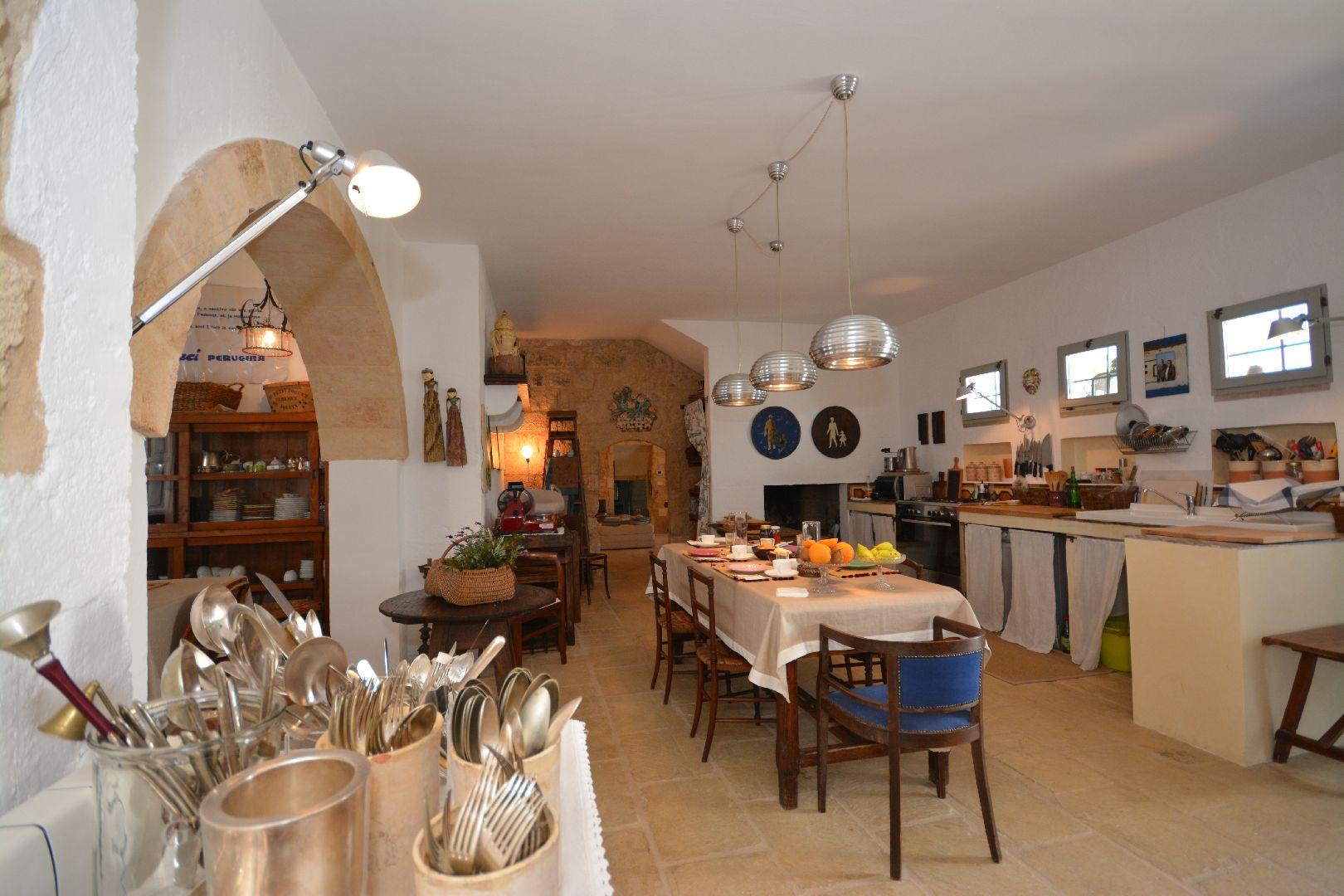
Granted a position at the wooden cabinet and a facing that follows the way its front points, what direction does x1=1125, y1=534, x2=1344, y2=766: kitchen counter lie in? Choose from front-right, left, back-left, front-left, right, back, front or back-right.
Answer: front-left

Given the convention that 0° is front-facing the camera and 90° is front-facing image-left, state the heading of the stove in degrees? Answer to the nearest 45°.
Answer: approximately 45°

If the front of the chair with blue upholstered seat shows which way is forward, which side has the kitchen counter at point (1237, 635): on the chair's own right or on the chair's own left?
on the chair's own right

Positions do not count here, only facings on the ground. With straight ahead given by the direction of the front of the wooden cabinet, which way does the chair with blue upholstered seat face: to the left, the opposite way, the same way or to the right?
the opposite way

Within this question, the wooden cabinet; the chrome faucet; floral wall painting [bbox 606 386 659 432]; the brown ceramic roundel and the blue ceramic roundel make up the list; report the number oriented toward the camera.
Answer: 4

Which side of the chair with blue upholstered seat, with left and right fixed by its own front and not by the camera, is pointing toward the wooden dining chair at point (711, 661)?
front

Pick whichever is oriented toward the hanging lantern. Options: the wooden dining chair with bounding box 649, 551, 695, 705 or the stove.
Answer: the stove

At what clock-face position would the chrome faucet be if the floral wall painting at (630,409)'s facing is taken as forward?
The chrome faucet is roughly at 11 o'clock from the floral wall painting.

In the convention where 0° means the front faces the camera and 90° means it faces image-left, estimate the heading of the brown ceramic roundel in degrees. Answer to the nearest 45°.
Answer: approximately 0°

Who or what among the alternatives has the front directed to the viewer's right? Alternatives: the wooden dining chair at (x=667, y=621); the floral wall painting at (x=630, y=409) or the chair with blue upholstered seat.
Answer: the wooden dining chair

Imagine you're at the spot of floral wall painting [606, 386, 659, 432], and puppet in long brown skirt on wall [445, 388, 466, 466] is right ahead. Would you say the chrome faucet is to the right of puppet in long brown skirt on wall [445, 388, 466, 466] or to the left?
left

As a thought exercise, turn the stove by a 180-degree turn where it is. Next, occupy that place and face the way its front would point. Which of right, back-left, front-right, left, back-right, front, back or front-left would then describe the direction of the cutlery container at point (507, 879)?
back-right

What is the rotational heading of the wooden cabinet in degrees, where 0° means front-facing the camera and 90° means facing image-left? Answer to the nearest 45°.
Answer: approximately 0°
